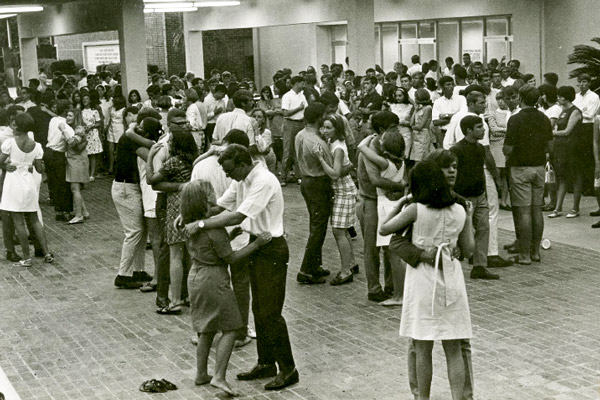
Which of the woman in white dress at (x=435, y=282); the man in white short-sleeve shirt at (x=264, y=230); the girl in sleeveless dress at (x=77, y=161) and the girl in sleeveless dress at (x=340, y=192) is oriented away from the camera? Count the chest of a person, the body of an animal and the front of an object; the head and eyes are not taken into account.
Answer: the woman in white dress

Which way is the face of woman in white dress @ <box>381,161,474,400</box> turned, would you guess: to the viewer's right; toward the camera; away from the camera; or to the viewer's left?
away from the camera

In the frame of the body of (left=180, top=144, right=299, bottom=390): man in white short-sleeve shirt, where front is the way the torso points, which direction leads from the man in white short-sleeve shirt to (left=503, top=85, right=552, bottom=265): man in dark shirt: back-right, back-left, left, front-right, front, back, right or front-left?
back-right

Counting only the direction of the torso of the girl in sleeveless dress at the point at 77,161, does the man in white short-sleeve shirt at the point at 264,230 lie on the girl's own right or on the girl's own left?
on the girl's own left

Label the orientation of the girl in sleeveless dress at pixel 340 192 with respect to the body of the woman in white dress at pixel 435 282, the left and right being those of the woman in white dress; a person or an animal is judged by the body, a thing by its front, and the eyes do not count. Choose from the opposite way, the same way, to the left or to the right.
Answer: to the left

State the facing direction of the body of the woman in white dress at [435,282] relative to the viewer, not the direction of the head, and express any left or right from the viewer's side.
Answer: facing away from the viewer

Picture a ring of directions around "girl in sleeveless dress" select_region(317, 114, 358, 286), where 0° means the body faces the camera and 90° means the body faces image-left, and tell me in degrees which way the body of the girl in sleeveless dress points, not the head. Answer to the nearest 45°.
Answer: approximately 90°

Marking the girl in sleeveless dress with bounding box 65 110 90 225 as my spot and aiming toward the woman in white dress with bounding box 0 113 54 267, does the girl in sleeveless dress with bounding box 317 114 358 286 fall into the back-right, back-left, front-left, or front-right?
front-left

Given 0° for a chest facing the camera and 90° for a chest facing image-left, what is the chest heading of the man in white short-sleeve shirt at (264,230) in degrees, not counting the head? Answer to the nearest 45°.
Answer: approximately 90°

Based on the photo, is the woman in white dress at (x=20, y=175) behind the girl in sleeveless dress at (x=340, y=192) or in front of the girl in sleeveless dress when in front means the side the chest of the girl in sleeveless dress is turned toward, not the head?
in front

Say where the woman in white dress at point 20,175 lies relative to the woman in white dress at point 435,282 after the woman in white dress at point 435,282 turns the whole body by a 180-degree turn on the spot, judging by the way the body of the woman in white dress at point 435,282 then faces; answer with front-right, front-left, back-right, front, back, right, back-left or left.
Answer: back-right

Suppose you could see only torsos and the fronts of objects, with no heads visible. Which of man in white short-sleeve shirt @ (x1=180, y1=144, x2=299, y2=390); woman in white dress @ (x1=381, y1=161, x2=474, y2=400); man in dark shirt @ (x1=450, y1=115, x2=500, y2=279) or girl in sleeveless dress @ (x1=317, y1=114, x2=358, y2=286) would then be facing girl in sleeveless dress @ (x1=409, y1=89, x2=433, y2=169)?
the woman in white dress

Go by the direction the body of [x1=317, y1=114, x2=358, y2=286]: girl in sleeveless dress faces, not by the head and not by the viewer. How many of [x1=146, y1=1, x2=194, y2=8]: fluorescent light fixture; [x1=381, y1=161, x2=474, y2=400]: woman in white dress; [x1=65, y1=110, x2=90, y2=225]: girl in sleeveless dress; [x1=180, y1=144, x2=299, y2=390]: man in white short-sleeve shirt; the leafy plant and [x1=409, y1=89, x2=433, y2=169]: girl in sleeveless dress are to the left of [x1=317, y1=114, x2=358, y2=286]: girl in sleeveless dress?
2
